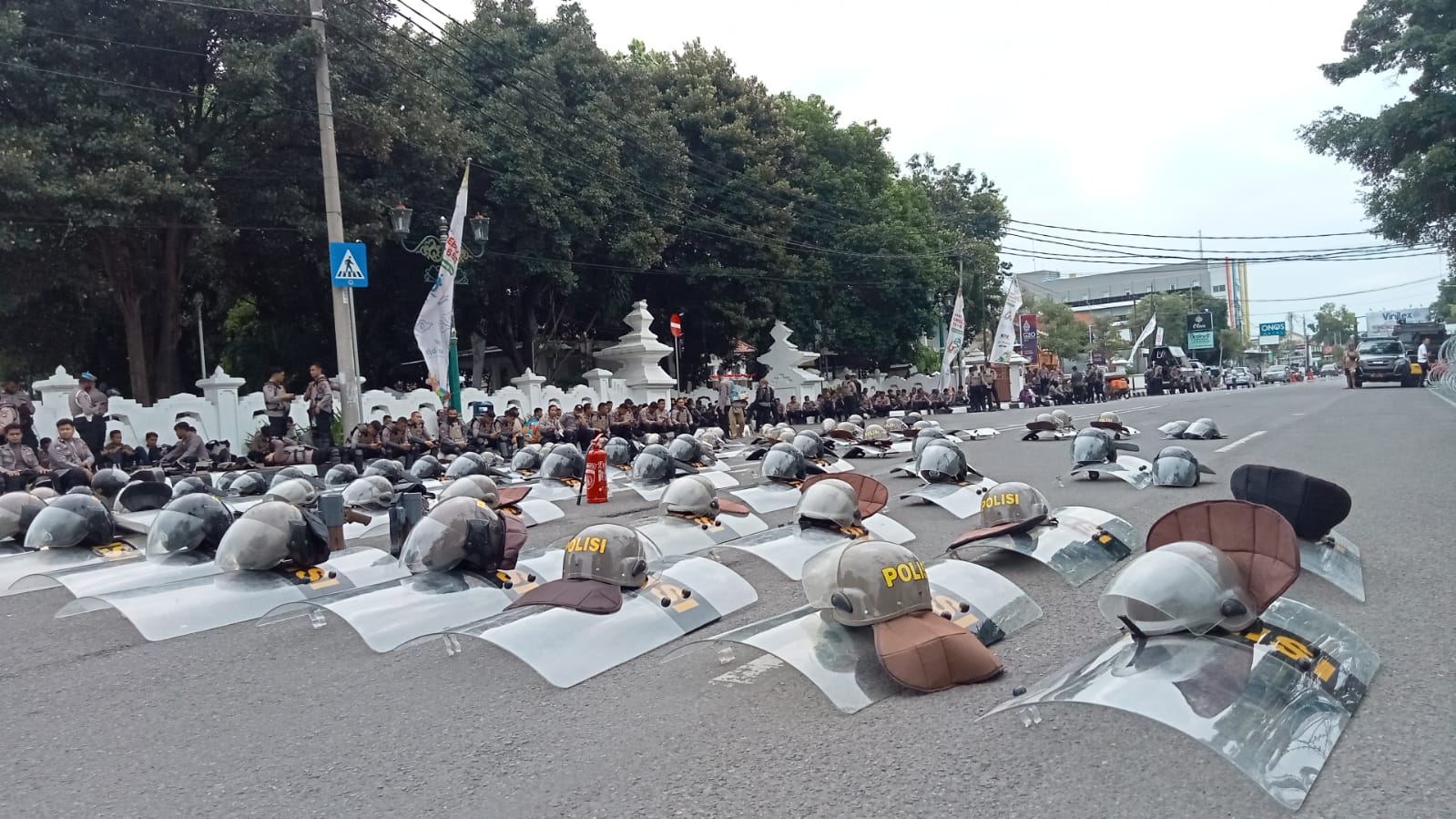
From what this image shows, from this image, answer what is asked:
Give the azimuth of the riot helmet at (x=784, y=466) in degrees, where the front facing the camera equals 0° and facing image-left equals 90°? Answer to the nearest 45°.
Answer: approximately 45°

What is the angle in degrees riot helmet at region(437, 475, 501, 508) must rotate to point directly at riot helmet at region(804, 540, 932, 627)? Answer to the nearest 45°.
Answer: approximately 90° to its left

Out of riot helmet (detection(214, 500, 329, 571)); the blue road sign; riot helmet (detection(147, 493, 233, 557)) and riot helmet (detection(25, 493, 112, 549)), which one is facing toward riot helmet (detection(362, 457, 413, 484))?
the blue road sign

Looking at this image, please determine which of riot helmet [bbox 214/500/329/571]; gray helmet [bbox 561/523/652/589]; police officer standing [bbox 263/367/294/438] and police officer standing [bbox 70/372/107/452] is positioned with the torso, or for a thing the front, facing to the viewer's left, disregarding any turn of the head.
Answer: the riot helmet

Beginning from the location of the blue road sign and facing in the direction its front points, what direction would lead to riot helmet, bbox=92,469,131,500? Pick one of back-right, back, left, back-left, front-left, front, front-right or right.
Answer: front-right

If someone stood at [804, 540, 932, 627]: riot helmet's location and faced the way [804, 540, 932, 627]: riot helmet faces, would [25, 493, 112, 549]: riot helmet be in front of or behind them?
in front

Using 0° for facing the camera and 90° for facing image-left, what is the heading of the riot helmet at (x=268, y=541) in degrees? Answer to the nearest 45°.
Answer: approximately 90°

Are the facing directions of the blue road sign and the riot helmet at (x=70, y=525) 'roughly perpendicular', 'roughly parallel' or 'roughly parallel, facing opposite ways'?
roughly perpendicular

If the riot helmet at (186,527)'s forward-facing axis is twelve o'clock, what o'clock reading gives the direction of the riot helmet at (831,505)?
the riot helmet at (831,505) is roughly at 7 o'clock from the riot helmet at (186,527).
